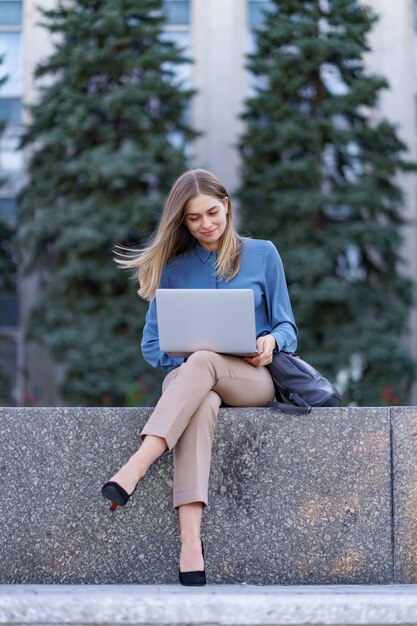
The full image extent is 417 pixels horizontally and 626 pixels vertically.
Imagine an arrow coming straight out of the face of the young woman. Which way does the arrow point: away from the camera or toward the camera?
toward the camera

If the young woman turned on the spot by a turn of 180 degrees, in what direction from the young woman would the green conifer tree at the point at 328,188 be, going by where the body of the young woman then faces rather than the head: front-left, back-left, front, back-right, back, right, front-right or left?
front

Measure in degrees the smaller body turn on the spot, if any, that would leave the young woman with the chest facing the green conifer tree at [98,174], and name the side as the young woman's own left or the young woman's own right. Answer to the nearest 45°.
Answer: approximately 180°

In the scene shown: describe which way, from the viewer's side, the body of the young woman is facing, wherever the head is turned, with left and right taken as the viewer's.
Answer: facing the viewer
